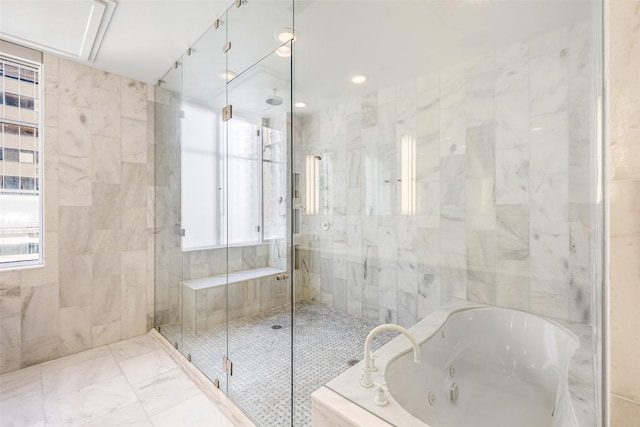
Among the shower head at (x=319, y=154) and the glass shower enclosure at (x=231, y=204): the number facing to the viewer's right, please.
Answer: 0

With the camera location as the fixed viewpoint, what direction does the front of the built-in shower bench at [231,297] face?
facing the viewer and to the right of the viewer

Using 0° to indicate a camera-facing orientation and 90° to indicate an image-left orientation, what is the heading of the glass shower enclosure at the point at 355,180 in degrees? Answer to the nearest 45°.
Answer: approximately 45°

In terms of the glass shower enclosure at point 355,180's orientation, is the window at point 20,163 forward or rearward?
forward

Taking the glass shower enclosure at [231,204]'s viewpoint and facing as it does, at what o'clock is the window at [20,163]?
The window is roughly at 2 o'clock from the glass shower enclosure.

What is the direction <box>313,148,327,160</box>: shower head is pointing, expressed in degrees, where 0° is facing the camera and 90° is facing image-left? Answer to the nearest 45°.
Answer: approximately 45°

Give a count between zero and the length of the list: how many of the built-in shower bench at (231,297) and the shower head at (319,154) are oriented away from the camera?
0
